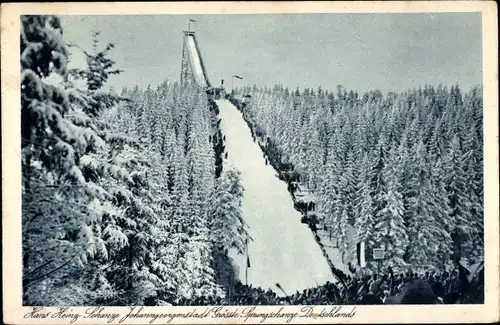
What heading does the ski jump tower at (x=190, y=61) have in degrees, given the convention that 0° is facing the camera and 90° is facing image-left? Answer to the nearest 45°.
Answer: approximately 315°
